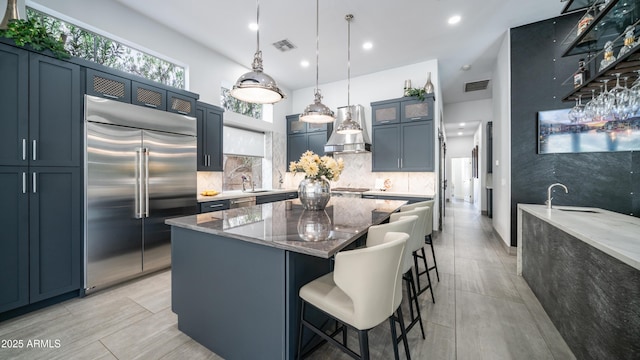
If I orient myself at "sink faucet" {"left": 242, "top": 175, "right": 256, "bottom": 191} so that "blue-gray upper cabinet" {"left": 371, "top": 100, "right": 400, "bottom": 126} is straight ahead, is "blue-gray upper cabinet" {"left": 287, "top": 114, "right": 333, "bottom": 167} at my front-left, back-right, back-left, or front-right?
front-left

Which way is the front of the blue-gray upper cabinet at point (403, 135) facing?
toward the camera

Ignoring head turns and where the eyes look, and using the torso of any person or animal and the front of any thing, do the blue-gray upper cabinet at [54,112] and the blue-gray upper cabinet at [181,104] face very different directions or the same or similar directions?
same or similar directions

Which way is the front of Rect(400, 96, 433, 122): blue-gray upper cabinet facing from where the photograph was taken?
facing the viewer

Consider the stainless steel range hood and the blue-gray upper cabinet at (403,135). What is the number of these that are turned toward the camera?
2

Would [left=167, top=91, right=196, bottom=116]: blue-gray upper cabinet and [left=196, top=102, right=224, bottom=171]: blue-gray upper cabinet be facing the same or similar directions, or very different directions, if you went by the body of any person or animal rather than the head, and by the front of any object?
same or similar directions

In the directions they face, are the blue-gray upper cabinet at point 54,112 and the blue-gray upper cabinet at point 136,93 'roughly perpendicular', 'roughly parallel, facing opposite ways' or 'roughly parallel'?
roughly parallel

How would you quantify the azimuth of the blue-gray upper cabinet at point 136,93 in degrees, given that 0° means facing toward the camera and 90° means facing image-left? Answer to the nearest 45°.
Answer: approximately 315°

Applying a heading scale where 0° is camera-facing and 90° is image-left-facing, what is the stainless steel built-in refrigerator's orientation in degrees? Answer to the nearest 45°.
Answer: approximately 315°

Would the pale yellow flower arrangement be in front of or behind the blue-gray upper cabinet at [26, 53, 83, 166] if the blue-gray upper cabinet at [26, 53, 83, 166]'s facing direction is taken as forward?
in front

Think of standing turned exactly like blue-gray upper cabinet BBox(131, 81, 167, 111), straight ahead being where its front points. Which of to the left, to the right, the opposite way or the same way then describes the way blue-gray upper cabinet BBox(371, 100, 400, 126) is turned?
to the right

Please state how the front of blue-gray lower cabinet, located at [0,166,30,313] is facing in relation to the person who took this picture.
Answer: facing the viewer and to the right of the viewer

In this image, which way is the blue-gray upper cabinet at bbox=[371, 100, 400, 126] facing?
toward the camera

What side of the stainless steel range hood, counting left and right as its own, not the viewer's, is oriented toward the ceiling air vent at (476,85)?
left

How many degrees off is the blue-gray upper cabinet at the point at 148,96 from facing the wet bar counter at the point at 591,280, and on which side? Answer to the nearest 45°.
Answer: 0° — it already faces it

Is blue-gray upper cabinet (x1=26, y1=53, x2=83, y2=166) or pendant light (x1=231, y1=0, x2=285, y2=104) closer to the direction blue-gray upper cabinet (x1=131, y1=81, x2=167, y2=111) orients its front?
the pendant light

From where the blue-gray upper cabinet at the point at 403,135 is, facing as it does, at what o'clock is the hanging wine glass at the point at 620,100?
The hanging wine glass is roughly at 11 o'clock from the blue-gray upper cabinet.

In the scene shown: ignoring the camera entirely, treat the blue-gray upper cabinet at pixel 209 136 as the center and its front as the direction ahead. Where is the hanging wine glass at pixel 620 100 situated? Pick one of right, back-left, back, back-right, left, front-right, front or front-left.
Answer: front
